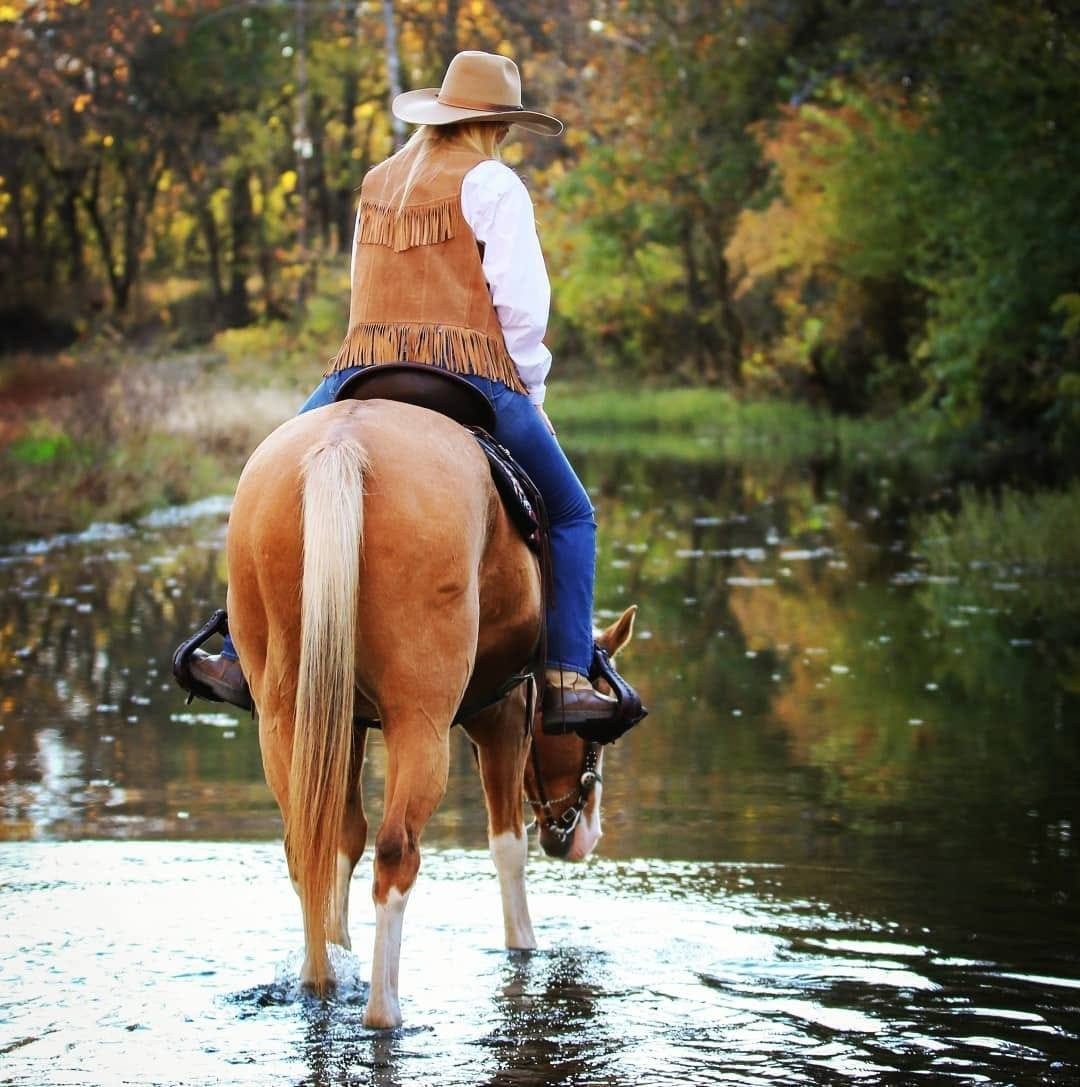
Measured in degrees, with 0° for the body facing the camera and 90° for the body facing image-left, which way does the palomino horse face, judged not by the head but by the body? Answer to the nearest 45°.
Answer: approximately 225°

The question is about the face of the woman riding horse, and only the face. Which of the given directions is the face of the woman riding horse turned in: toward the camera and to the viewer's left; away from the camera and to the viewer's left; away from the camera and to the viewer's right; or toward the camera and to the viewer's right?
away from the camera and to the viewer's right
